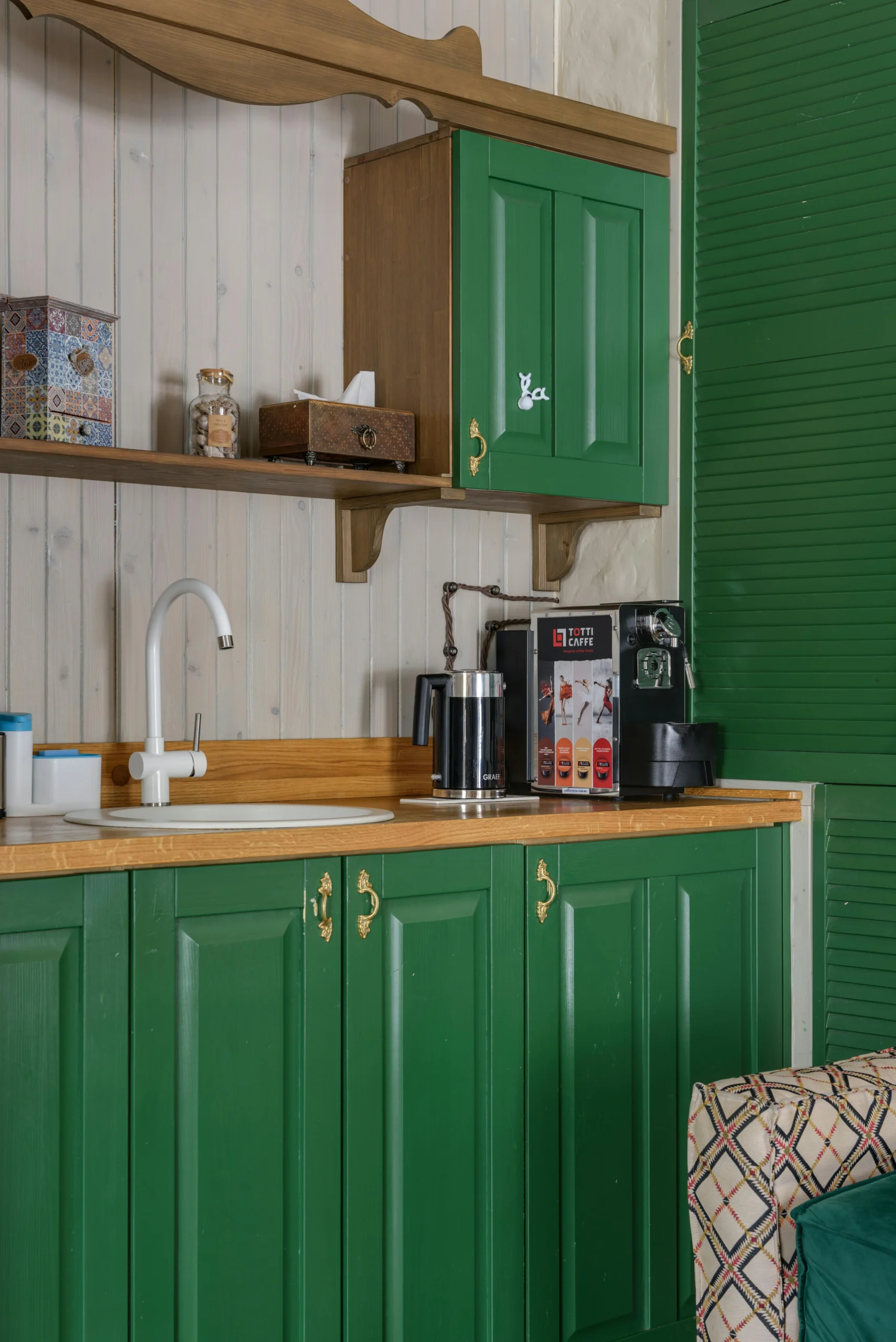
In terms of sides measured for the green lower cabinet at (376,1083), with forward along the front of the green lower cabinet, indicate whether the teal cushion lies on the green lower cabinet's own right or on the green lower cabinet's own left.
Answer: on the green lower cabinet's own left

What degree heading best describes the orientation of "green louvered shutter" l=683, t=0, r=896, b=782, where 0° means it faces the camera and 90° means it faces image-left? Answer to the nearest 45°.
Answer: approximately 45°

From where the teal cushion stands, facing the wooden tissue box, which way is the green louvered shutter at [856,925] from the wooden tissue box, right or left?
right

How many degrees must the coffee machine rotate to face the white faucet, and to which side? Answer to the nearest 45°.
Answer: approximately 90° to its right

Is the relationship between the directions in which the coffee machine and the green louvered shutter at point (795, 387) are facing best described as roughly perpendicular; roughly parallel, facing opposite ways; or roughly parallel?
roughly perpendicular

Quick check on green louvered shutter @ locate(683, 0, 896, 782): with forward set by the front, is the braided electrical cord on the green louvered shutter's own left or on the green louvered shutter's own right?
on the green louvered shutter's own right
